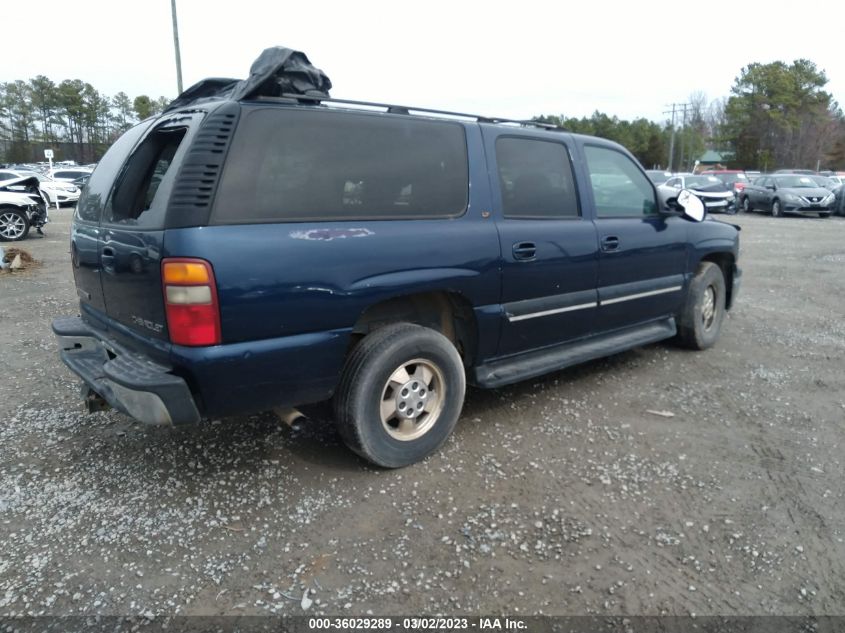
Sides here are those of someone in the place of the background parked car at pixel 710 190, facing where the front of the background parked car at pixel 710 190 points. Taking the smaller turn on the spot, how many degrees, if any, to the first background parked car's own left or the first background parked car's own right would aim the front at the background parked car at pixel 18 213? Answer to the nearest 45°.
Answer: approximately 90° to the first background parked car's own right

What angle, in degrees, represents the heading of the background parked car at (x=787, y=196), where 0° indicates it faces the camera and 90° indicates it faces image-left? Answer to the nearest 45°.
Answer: approximately 315°

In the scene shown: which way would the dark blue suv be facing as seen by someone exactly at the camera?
facing away from the viewer and to the right of the viewer

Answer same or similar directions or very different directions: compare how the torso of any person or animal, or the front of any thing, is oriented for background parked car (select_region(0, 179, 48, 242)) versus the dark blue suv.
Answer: same or similar directions

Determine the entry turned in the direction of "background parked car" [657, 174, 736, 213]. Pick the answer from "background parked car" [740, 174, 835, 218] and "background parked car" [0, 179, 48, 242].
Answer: "background parked car" [0, 179, 48, 242]

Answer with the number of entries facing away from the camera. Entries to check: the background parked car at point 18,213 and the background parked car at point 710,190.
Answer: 0

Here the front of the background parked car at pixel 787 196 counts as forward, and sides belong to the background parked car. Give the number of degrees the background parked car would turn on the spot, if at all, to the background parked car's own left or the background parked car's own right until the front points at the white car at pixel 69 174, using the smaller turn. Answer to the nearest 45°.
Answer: approximately 135° to the background parked car's own right

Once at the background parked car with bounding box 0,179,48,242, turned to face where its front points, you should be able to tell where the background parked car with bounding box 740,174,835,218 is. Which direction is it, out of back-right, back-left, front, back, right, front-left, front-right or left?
front

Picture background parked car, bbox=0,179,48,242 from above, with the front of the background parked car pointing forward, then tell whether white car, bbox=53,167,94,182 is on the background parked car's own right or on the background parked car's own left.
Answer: on the background parked car's own left

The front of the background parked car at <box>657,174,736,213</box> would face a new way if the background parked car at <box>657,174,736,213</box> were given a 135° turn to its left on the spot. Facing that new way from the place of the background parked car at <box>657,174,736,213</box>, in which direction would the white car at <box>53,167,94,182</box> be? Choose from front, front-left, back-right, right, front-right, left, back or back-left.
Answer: left

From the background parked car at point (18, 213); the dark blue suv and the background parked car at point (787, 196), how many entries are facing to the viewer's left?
0

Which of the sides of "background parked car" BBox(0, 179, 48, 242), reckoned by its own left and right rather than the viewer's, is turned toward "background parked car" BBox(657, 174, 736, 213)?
front

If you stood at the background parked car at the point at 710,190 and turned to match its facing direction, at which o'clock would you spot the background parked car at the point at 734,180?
the background parked car at the point at 734,180 is roughly at 8 o'clock from the background parked car at the point at 710,190.

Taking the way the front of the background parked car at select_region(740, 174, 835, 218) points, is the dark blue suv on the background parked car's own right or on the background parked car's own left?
on the background parked car's own right

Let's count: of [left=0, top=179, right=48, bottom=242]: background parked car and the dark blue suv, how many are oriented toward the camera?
0

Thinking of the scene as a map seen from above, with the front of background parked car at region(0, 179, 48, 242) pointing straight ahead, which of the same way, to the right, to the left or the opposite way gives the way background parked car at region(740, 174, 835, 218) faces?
to the right

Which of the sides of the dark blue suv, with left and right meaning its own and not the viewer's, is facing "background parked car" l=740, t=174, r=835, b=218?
front

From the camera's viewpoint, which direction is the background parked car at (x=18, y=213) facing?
to the viewer's right

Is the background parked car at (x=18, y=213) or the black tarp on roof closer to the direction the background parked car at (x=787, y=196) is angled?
the black tarp on roof

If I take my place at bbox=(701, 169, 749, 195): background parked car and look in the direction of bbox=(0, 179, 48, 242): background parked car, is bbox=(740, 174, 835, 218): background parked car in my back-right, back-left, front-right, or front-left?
front-left
